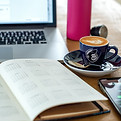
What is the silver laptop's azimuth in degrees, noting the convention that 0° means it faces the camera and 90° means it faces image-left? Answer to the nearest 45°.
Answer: approximately 0°
